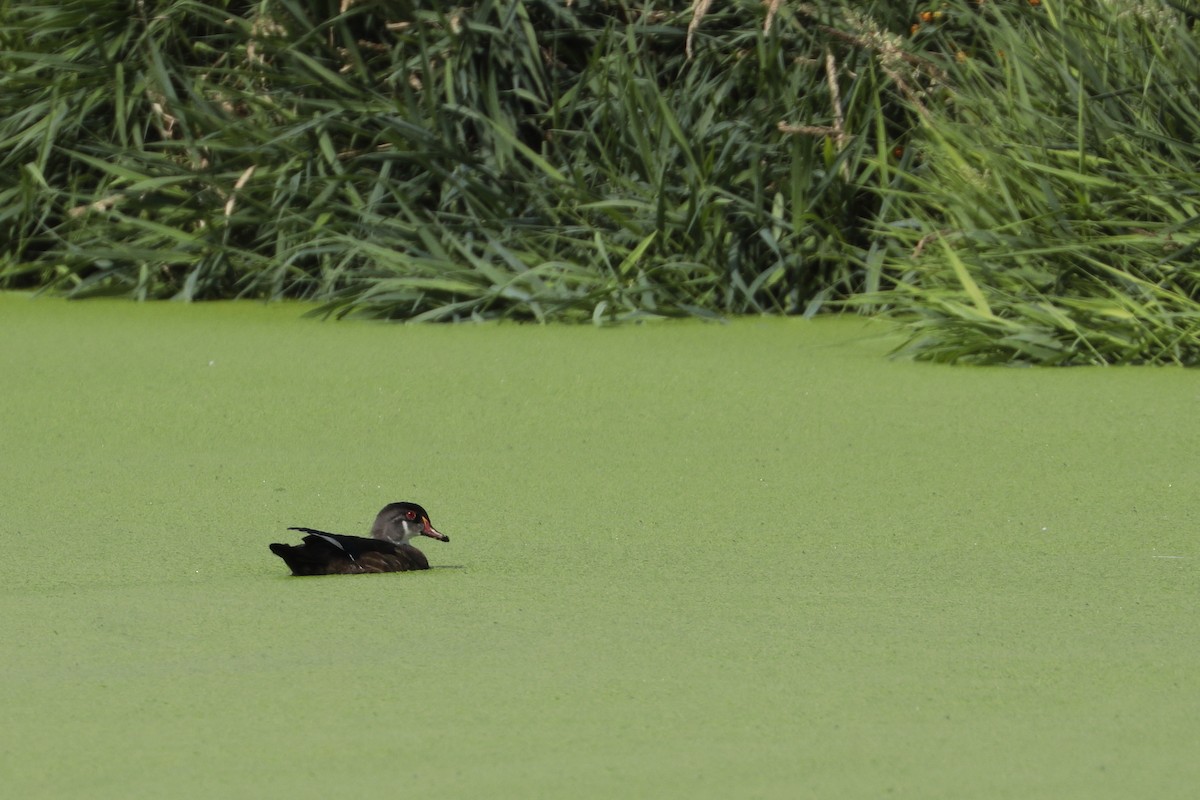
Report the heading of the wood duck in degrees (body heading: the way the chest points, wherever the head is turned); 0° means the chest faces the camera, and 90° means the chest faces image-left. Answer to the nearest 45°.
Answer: approximately 270°
